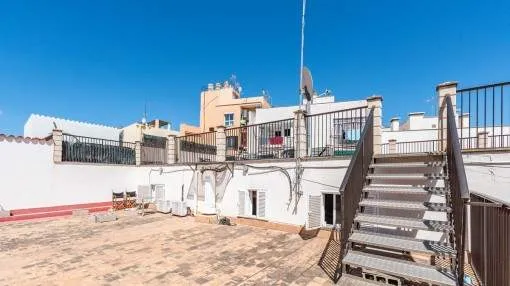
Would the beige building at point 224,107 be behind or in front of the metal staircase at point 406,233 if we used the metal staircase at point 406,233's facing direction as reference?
behind

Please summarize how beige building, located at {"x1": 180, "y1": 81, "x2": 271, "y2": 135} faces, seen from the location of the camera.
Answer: facing the viewer and to the right of the viewer

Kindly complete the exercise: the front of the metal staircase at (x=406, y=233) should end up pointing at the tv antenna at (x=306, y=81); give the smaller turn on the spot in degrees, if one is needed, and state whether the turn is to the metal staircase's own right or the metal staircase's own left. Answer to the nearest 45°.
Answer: approximately 135° to the metal staircase's own right

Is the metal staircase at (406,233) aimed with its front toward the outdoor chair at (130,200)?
no

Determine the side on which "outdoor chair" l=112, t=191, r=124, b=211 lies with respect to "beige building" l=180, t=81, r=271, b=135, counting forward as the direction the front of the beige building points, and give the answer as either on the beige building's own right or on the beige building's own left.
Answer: on the beige building's own right

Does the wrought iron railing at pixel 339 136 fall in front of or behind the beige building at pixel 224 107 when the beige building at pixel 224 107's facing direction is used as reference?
in front

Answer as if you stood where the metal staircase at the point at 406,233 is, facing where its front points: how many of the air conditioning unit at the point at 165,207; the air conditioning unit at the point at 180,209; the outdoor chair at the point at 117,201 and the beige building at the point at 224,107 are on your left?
0

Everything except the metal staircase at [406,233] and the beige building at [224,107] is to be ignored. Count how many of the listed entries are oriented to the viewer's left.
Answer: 0

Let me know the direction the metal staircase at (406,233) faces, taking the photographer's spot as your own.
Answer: facing the viewer

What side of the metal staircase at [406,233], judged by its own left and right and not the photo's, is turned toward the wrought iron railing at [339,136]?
back

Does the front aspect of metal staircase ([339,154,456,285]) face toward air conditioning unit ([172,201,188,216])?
no
